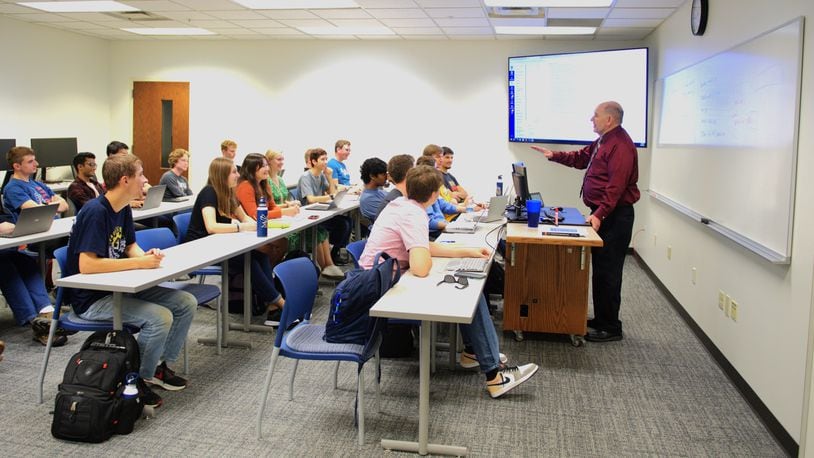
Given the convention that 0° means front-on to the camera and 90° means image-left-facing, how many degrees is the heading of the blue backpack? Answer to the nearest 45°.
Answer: approximately 45°

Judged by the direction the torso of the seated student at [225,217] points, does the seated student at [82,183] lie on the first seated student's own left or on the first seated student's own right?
on the first seated student's own left

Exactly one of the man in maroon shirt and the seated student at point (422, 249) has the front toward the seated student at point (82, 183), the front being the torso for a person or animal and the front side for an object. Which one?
the man in maroon shirt

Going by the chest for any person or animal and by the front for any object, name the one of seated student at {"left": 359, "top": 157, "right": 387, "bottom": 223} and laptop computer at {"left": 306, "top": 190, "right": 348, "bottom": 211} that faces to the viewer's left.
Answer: the laptop computer

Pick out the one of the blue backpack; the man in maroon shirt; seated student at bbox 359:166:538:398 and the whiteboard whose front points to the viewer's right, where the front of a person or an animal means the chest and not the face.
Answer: the seated student

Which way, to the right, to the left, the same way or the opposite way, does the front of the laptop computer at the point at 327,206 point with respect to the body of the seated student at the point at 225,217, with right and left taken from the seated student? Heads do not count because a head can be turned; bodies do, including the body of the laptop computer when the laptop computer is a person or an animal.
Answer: the opposite way

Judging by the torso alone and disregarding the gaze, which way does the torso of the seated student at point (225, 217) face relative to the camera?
to the viewer's right

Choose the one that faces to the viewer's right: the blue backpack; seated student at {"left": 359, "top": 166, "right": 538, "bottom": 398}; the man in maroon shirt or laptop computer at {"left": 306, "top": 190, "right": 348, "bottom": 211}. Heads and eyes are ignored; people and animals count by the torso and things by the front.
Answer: the seated student

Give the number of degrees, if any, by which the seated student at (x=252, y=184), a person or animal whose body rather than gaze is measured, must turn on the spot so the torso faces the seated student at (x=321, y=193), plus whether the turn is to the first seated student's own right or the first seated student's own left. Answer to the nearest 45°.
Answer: approximately 90° to the first seated student's own left

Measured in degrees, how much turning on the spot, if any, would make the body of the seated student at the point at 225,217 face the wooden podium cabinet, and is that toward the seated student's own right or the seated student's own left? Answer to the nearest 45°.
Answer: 0° — they already face it

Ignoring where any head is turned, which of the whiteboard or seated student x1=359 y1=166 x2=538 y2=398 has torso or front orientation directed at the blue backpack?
the whiteboard

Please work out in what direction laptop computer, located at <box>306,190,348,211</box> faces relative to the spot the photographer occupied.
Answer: facing to the left of the viewer

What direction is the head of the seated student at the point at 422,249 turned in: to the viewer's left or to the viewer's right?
to the viewer's right
